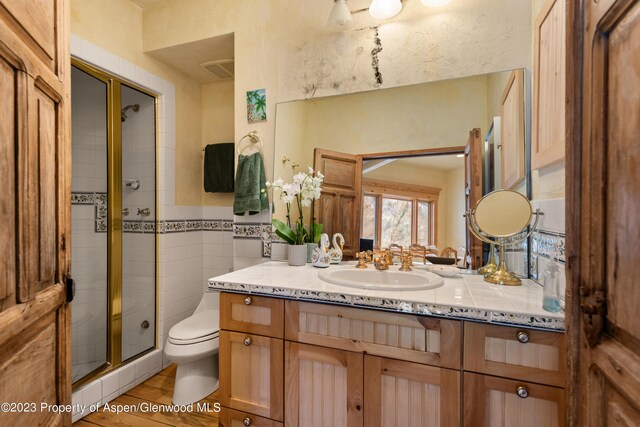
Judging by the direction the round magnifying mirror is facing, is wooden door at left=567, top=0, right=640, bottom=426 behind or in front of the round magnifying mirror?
in front

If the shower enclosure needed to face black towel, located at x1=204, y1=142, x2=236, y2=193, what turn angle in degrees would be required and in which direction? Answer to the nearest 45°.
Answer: approximately 45° to its left

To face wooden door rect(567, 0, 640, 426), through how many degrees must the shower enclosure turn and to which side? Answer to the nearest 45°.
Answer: approximately 45° to its right

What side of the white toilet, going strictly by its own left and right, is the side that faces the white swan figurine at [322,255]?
left

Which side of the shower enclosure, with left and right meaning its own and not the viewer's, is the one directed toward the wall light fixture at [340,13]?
front

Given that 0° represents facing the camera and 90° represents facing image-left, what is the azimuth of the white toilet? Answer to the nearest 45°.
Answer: approximately 45°

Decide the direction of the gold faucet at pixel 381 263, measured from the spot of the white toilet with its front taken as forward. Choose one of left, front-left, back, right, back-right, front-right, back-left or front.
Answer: left

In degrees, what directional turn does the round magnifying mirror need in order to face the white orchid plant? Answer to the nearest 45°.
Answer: approximately 90° to its right

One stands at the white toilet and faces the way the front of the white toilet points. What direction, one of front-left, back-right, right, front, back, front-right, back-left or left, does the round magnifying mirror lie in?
left

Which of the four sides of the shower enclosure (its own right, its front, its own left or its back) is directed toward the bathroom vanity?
front

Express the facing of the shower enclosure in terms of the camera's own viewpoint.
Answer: facing the viewer and to the right of the viewer

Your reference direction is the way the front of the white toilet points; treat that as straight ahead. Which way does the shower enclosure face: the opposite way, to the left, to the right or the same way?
to the left
